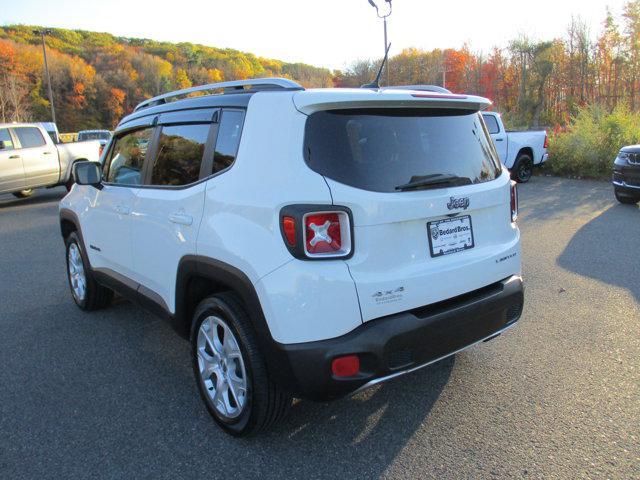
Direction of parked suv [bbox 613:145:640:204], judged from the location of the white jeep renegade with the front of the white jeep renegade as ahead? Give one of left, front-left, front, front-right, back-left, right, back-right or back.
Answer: right

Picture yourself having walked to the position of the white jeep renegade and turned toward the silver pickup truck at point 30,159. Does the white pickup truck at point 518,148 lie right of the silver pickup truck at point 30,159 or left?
right

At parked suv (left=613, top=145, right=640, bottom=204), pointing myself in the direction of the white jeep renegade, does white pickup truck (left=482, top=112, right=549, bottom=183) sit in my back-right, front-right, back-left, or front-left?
back-right

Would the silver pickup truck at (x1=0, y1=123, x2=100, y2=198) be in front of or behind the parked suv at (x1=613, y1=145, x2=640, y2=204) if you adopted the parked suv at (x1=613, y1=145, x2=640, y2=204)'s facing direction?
in front

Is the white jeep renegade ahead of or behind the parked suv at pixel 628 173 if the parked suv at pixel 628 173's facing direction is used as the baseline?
ahead

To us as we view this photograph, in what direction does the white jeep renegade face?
facing away from the viewer and to the left of the viewer

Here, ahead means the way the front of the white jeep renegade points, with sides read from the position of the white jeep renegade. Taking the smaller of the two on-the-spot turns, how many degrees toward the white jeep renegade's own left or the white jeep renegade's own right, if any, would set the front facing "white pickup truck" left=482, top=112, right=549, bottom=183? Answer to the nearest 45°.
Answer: approximately 90° to the white jeep renegade's own right

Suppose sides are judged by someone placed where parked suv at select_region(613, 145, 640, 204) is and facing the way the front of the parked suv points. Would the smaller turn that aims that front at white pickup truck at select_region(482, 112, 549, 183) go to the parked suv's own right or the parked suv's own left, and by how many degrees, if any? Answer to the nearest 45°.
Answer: approximately 90° to the parked suv's own right
